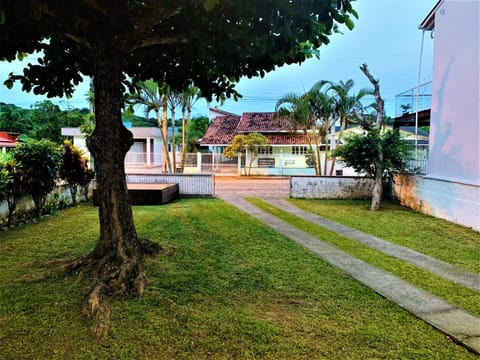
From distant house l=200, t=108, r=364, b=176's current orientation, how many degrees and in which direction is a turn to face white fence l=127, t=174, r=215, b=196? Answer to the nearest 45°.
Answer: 0° — it already faces it

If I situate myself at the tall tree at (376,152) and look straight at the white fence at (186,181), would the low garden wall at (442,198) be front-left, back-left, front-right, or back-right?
back-left

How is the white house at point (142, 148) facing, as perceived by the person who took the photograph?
facing the viewer

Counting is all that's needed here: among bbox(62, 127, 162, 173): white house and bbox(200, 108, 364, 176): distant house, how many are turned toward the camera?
2

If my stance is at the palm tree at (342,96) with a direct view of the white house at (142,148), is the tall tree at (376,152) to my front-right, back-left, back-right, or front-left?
back-left

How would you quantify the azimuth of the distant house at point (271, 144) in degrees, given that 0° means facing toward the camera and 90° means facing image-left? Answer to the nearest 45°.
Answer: approximately 0°

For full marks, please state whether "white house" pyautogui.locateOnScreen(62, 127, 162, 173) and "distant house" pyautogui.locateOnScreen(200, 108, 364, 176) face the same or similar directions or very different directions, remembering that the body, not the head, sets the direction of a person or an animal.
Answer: same or similar directions

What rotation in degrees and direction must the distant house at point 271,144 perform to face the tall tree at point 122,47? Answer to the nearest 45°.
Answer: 0° — it already faces it

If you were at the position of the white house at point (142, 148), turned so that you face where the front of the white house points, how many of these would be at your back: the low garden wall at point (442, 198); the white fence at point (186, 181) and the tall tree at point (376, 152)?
0

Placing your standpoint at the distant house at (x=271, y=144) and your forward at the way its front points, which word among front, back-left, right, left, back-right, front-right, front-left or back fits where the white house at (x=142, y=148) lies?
right

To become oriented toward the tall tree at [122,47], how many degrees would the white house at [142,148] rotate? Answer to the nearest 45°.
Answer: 0° — it already faces it

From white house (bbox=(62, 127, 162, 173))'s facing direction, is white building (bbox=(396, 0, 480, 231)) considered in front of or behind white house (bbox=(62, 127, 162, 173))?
in front

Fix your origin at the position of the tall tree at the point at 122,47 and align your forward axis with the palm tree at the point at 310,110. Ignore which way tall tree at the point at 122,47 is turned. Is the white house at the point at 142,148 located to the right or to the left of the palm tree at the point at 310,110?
left

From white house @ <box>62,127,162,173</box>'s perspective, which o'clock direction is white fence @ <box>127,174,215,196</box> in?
The white fence is roughly at 12 o'clock from the white house.

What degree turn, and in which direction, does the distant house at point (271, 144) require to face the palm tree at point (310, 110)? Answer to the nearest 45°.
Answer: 0° — it already faces it

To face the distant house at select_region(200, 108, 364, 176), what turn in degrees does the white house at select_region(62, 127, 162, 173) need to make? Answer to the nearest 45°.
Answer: approximately 90° to its left

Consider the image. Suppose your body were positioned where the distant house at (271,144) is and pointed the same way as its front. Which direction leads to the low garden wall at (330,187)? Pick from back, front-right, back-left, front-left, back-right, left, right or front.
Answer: front
